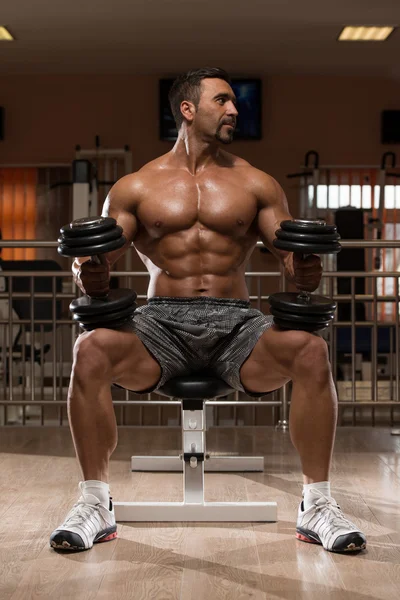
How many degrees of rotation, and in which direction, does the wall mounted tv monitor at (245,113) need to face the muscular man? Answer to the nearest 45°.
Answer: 0° — it already faces them

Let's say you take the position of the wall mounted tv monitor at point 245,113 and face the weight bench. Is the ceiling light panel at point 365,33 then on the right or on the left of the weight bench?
left

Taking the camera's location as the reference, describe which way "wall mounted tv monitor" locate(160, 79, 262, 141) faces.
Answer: facing the viewer

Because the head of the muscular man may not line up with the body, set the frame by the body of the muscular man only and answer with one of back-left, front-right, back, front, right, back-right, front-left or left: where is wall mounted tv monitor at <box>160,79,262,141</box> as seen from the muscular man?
back

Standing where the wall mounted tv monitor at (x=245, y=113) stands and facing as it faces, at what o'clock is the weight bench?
The weight bench is roughly at 12 o'clock from the wall mounted tv monitor.

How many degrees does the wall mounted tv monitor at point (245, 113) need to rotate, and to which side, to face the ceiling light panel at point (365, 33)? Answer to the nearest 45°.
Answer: approximately 45° to its left

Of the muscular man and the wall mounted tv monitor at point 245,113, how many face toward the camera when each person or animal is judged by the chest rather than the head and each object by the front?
2

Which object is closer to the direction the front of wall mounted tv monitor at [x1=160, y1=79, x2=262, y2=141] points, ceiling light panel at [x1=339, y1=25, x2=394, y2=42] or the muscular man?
the muscular man

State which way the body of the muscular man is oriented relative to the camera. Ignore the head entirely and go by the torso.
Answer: toward the camera
